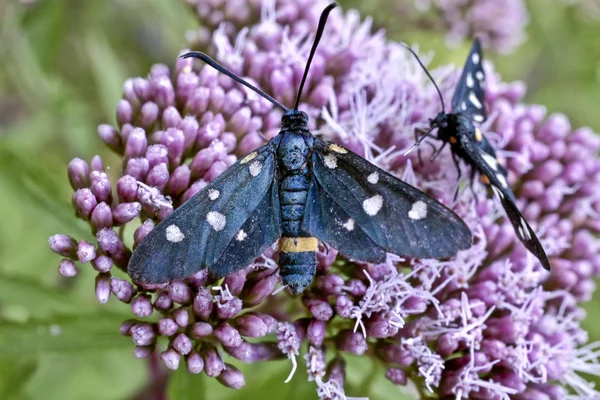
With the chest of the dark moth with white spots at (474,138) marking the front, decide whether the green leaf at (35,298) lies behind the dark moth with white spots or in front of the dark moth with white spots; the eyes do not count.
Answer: in front

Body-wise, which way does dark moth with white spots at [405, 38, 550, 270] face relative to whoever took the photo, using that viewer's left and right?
facing to the left of the viewer

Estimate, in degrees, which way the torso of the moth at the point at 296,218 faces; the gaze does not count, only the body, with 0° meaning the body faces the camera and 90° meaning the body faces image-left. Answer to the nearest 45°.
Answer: approximately 180°
